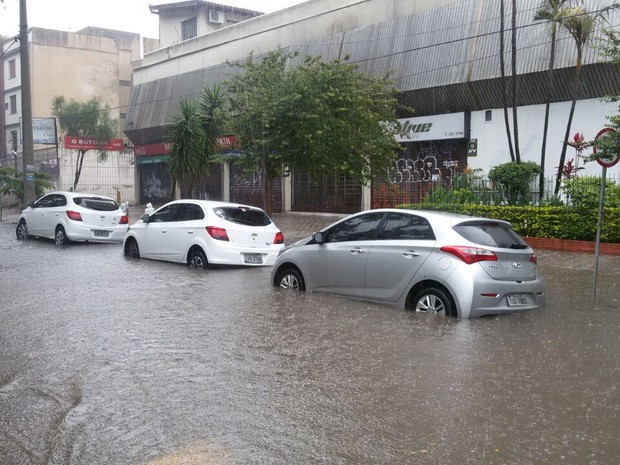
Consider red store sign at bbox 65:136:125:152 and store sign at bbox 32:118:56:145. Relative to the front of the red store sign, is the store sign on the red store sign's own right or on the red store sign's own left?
on the red store sign's own right

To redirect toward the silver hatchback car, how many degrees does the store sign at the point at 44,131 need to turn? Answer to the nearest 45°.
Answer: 0° — it already faces it

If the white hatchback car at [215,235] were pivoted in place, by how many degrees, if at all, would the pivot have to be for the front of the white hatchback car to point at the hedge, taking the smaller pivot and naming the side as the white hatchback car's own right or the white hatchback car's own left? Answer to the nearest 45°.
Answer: approximately 135° to the white hatchback car's own right

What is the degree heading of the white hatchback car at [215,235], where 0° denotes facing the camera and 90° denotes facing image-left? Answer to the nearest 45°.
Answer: approximately 135°

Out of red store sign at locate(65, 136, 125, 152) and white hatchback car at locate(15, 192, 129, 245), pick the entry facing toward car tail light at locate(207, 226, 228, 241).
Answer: the red store sign

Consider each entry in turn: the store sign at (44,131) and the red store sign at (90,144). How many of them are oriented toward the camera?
2

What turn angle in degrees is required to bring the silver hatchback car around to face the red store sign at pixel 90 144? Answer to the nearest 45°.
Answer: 0° — it already faces it

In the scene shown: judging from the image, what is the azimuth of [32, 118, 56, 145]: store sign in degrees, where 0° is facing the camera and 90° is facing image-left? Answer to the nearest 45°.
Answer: approximately 0°

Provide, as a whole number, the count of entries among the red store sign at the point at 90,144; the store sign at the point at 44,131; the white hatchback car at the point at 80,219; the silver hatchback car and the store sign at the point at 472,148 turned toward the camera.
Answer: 3

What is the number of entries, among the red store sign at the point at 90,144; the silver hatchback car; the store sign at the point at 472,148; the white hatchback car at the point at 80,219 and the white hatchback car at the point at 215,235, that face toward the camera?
2

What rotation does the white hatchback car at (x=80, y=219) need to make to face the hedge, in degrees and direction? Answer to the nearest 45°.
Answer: approximately 180°

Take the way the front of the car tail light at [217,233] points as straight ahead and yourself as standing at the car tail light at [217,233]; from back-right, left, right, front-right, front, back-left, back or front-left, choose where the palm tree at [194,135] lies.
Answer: back-left
